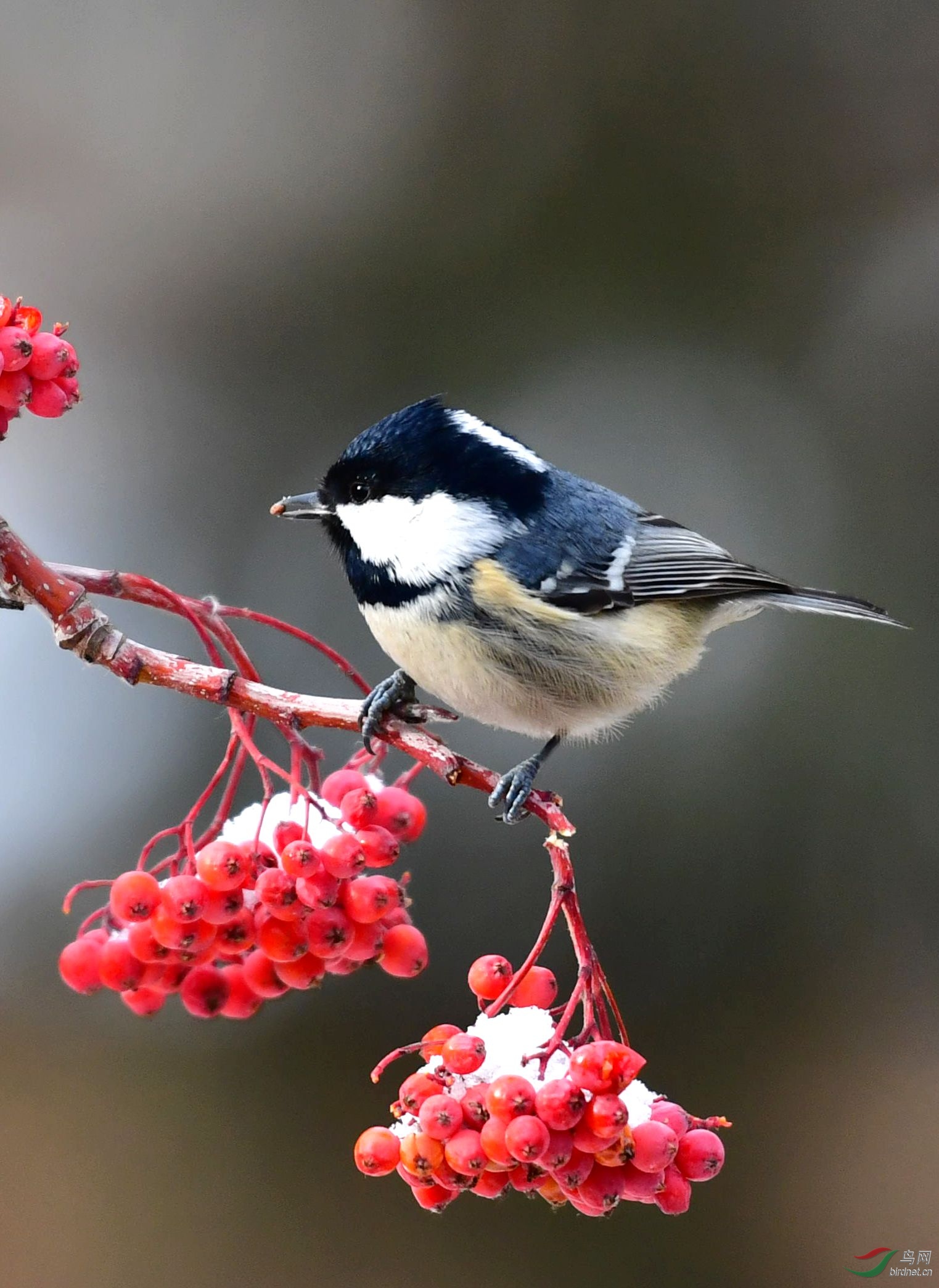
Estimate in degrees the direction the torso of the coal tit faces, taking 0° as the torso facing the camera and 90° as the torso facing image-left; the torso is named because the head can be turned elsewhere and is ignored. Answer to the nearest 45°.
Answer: approximately 90°
